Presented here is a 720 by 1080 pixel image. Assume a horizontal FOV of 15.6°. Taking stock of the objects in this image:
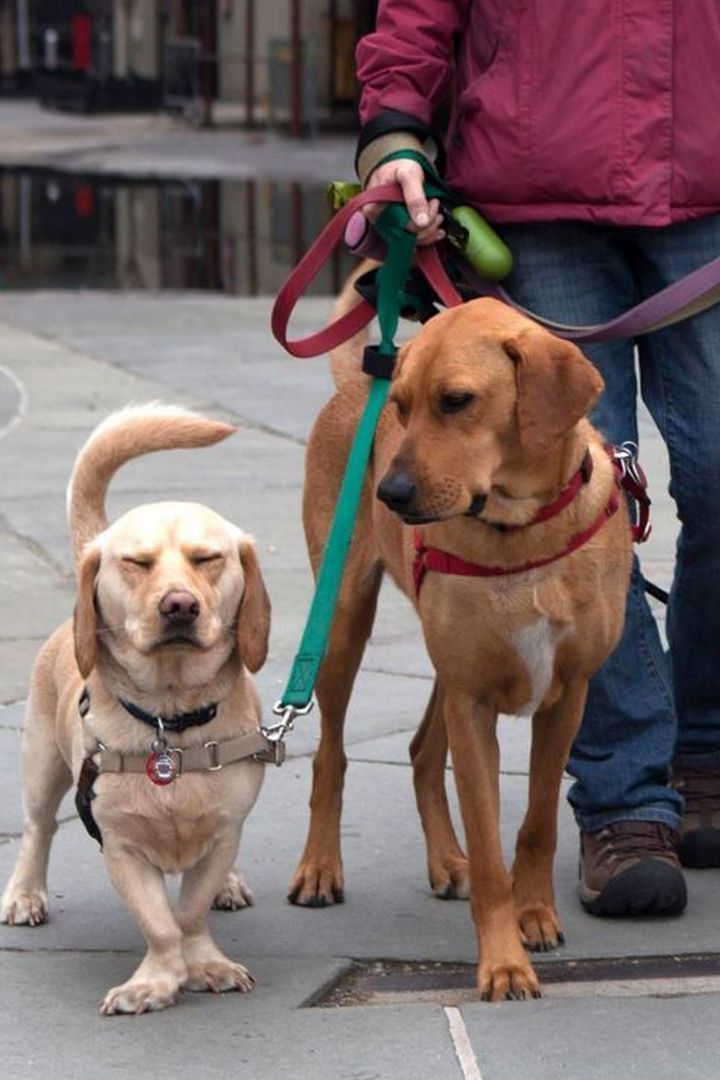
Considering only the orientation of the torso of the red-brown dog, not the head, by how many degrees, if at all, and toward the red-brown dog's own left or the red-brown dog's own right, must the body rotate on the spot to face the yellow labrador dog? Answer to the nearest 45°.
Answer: approximately 135° to the red-brown dog's own right

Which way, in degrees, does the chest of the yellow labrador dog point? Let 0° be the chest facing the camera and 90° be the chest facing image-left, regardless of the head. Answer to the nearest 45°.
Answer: approximately 0°

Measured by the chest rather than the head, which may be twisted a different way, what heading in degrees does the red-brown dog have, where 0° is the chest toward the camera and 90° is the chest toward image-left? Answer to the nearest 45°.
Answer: approximately 315°

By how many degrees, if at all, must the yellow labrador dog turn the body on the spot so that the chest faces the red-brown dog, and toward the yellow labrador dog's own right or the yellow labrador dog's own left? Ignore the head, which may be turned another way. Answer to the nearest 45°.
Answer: approximately 90° to the yellow labrador dog's own left

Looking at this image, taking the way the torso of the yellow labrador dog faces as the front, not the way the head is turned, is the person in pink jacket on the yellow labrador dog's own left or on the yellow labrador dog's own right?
on the yellow labrador dog's own left

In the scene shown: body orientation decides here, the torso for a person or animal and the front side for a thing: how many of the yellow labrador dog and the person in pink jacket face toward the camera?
2

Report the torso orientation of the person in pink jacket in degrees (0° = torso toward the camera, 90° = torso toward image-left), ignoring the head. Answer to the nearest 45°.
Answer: approximately 0°
